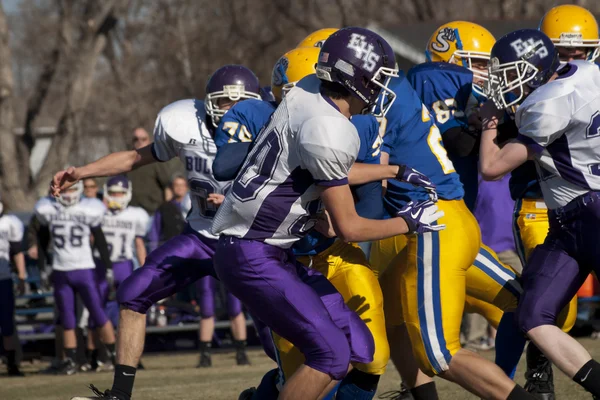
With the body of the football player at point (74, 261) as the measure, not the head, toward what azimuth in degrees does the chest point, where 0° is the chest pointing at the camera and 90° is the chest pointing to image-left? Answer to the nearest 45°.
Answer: approximately 0°

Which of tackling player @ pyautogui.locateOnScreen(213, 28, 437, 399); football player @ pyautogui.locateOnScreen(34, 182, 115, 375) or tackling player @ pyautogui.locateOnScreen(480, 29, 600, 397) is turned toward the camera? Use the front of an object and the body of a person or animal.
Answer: the football player

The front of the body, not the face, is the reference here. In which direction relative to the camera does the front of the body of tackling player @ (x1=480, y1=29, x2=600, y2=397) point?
to the viewer's left

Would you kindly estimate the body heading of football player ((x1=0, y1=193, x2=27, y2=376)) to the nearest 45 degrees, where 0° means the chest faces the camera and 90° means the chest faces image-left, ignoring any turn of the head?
approximately 0°

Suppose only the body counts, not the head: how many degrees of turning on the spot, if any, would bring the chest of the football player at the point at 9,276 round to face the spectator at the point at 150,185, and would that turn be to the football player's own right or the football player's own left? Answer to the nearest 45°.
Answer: approximately 135° to the football player's own left

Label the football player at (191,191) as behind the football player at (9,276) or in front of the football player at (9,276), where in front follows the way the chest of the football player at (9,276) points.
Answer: in front

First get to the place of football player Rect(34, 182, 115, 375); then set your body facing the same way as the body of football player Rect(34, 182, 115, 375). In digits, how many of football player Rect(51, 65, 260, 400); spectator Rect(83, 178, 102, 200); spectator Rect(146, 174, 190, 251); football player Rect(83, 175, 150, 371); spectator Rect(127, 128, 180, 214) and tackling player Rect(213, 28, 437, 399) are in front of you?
2

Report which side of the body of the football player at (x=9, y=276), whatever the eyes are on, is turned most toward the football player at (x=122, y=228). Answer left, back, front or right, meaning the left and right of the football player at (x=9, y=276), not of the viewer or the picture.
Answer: left

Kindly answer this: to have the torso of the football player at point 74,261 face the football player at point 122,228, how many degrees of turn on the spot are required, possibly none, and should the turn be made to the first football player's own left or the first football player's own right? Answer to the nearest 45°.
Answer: approximately 135° to the first football player's own left
